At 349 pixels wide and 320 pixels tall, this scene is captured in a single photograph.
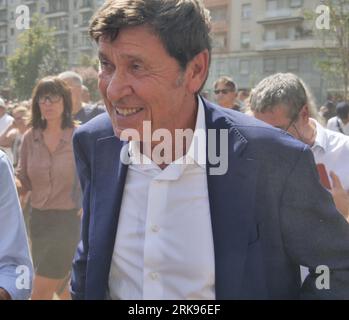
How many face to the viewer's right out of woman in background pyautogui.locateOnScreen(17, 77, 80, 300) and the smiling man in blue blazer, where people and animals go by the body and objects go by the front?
0

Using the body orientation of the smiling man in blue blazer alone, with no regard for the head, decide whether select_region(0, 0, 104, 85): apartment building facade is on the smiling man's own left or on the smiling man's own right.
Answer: on the smiling man's own right

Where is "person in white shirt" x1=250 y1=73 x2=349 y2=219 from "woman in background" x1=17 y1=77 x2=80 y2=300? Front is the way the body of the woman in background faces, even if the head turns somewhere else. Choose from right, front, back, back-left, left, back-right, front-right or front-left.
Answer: front-left

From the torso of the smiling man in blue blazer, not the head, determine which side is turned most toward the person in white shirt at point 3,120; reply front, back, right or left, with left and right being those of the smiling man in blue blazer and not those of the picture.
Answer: right

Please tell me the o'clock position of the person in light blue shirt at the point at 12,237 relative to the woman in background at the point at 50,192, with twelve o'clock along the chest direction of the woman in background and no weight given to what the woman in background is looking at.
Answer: The person in light blue shirt is roughly at 12 o'clock from the woman in background.

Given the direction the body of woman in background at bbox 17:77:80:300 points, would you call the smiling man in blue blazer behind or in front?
in front

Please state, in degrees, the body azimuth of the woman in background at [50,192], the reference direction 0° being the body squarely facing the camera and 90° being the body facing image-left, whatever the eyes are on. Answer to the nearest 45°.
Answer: approximately 0°

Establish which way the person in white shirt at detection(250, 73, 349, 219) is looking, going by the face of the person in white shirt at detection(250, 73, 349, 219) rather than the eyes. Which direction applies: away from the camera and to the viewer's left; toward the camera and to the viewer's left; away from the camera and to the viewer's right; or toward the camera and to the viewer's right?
toward the camera and to the viewer's left

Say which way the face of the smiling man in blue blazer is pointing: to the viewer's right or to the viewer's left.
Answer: to the viewer's left
